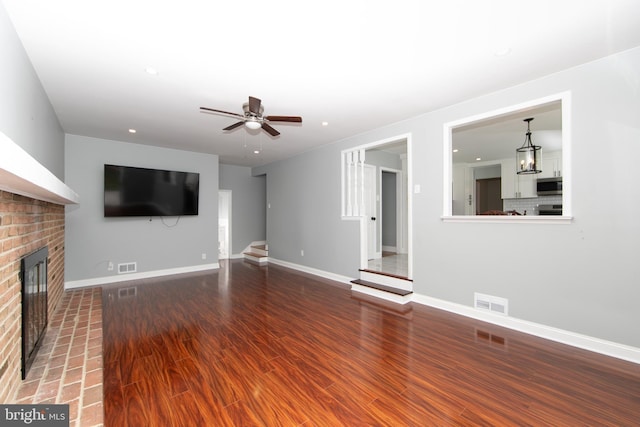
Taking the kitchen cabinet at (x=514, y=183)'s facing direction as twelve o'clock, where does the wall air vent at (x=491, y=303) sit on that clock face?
The wall air vent is roughly at 12 o'clock from the kitchen cabinet.

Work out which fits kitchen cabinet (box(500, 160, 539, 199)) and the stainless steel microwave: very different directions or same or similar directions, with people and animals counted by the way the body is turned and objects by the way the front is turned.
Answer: same or similar directions

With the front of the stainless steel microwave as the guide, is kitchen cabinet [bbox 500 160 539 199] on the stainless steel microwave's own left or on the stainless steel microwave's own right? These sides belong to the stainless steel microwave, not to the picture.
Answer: on the stainless steel microwave's own right

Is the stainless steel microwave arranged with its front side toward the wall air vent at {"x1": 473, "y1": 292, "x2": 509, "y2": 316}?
yes

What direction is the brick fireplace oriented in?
to the viewer's right

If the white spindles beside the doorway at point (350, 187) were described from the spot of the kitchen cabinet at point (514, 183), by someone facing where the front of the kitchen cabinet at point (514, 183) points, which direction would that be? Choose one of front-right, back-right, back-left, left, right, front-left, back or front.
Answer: front-right

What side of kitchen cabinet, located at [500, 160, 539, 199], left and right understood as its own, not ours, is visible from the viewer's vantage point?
front

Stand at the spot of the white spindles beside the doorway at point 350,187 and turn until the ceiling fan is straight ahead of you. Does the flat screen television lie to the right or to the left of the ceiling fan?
right

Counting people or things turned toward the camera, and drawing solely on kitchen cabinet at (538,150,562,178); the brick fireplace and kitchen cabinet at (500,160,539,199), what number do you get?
2

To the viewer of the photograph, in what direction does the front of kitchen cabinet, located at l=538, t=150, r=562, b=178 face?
facing the viewer

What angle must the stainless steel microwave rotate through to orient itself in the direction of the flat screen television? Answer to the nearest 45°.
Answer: approximately 45° to its right

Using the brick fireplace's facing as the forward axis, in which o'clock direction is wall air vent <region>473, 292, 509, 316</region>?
The wall air vent is roughly at 1 o'clock from the brick fireplace.

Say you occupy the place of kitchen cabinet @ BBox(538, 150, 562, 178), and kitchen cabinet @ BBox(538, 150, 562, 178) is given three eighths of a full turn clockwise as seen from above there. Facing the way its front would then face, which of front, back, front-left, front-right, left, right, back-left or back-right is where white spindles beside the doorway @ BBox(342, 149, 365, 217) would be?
left

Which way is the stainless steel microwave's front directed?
toward the camera

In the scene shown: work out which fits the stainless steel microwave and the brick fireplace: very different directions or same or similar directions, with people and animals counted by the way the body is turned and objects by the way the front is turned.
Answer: very different directions

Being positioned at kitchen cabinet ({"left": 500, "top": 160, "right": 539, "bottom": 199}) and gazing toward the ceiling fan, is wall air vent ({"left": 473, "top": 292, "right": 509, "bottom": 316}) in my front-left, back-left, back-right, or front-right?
front-left

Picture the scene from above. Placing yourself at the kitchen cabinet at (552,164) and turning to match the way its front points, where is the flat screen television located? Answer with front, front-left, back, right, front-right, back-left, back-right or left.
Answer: front-right
